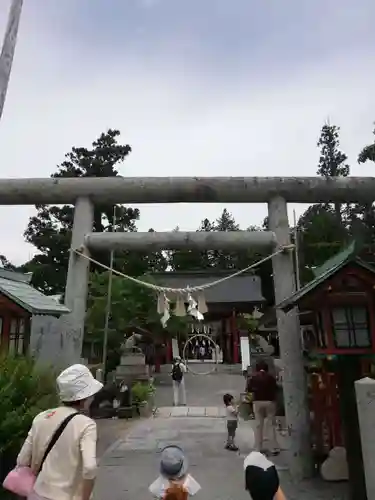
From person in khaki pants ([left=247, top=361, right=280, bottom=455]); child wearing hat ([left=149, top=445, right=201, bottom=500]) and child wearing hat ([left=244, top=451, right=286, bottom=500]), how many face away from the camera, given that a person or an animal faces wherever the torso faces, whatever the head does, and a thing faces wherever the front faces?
3

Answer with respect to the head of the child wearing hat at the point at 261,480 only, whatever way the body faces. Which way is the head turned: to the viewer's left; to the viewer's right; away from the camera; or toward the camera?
away from the camera

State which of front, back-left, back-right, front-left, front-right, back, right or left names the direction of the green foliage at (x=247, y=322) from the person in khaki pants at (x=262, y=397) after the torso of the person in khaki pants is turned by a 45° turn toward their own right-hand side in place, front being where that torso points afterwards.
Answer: front-left

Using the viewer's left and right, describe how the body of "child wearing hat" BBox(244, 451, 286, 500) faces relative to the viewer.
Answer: facing away from the viewer

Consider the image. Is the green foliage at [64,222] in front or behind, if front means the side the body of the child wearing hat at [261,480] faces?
in front

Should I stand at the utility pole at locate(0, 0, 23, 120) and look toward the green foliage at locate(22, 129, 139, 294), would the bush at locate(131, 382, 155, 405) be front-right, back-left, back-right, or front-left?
front-right

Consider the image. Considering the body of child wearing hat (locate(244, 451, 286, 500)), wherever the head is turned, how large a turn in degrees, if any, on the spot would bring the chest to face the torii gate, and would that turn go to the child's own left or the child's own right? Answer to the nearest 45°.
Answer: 0° — they already face it

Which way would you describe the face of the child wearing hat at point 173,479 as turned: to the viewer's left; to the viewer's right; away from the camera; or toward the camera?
away from the camera

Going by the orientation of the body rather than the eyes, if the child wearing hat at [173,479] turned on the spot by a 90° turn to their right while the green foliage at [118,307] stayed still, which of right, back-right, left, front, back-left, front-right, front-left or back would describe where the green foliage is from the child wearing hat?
left

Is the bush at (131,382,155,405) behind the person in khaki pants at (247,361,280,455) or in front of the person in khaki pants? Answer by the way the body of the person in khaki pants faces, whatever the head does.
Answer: in front

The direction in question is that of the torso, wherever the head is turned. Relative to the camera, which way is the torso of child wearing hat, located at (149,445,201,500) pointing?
away from the camera

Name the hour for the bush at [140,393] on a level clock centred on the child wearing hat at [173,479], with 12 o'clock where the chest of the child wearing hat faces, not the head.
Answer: The bush is roughly at 12 o'clock from the child wearing hat.

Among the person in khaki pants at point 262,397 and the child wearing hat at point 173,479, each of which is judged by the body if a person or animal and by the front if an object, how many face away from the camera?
2

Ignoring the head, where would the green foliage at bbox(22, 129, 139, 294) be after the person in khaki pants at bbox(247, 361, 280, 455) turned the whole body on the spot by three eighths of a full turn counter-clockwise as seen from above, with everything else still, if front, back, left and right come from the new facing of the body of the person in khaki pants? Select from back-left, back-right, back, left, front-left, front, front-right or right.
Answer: right

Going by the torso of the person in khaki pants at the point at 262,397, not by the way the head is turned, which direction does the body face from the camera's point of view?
away from the camera
